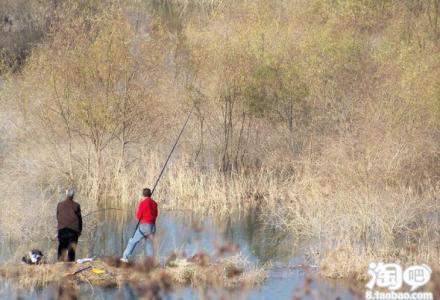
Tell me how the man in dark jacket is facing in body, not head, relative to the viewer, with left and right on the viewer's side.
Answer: facing away from the viewer
